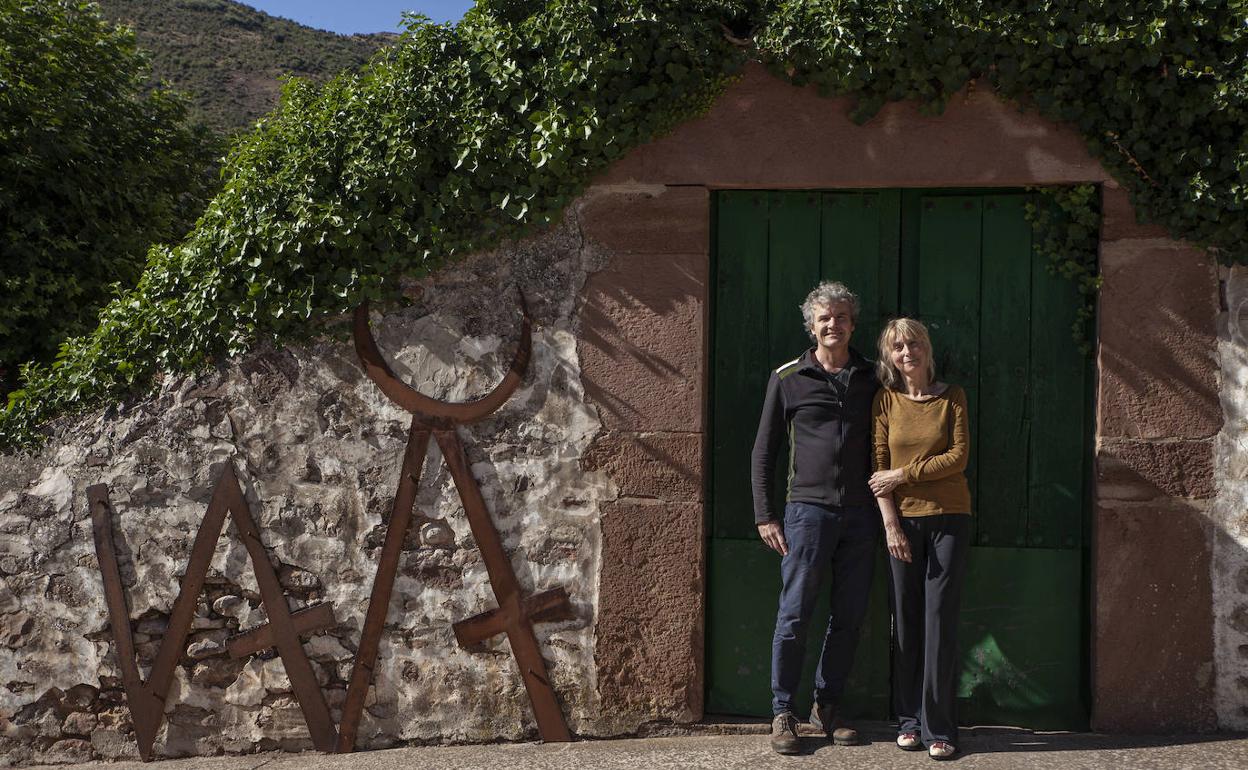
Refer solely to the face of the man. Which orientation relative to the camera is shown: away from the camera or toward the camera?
toward the camera

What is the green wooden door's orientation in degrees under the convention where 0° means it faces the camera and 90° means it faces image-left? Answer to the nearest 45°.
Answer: approximately 0°

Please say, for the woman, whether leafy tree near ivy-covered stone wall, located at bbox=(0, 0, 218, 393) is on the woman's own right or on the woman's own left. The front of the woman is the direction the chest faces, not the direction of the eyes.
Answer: on the woman's own right

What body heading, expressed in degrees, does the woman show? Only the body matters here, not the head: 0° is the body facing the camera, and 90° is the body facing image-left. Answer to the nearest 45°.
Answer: approximately 0°

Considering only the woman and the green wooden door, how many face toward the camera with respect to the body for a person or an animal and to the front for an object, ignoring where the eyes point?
2

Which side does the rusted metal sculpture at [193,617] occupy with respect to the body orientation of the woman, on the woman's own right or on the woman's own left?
on the woman's own right

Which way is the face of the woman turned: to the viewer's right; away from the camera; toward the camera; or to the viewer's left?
toward the camera

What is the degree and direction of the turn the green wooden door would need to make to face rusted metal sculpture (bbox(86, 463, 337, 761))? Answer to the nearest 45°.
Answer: approximately 90° to its right

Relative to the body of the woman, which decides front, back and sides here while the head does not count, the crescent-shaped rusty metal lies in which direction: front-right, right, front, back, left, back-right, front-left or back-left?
right

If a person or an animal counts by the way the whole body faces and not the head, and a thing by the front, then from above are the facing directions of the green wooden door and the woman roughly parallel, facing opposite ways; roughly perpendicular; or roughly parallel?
roughly parallel

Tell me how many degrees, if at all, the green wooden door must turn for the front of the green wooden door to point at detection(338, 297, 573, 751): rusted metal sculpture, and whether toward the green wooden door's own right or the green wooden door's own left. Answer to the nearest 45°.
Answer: approximately 90° to the green wooden door's own right
